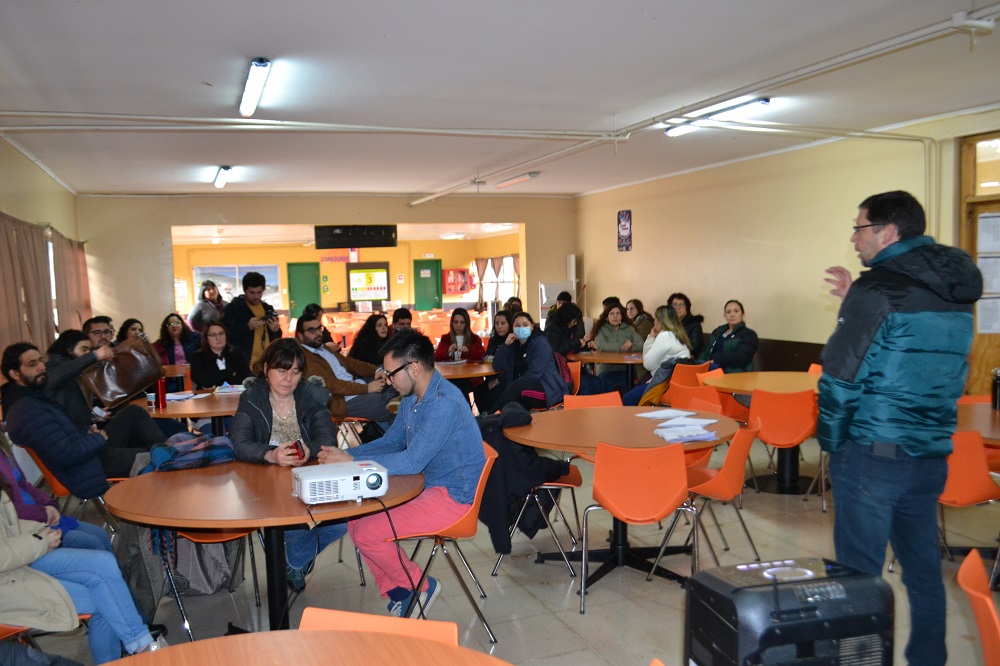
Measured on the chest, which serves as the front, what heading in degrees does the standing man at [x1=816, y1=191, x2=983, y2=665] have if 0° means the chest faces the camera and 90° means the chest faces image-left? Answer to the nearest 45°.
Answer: approximately 135°

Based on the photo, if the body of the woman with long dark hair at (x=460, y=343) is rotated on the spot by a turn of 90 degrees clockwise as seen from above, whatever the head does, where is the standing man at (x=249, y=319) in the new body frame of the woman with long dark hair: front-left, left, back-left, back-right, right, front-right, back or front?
front

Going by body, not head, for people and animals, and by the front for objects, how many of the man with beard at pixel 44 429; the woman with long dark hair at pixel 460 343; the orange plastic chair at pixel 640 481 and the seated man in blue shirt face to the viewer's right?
1

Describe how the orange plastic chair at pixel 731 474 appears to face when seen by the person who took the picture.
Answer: facing to the left of the viewer

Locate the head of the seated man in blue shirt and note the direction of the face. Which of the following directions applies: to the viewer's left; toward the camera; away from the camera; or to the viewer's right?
to the viewer's left

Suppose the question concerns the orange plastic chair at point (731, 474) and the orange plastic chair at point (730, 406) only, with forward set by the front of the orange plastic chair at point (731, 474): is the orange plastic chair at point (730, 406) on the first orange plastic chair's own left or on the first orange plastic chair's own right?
on the first orange plastic chair's own right

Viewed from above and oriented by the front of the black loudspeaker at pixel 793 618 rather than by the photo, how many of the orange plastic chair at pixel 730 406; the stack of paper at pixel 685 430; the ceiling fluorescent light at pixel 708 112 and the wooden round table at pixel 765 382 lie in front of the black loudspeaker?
4

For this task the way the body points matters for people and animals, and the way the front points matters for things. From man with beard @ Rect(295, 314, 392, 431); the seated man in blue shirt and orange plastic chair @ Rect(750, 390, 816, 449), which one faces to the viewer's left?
the seated man in blue shirt

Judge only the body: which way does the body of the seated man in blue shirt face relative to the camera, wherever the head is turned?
to the viewer's left

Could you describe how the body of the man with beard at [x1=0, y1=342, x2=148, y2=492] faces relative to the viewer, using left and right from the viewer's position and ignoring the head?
facing to the right of the viewer

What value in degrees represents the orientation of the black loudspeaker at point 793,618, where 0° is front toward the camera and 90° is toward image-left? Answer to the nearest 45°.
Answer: approximately 180°

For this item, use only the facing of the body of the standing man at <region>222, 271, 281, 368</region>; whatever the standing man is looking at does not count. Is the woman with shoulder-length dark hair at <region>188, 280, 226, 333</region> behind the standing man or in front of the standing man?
behind

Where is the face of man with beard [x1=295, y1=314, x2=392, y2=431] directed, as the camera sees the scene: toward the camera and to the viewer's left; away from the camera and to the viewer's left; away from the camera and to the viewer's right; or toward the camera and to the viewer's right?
toward the camera and to the viewer's right

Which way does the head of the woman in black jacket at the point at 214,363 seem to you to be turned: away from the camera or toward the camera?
toward the camera

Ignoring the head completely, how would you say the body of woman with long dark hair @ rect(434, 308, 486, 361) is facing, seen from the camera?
toward the camera

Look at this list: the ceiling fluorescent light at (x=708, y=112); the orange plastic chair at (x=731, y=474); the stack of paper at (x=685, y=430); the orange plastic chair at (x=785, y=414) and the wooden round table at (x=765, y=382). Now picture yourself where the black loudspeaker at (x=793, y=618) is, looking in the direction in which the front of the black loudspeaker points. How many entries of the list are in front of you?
5

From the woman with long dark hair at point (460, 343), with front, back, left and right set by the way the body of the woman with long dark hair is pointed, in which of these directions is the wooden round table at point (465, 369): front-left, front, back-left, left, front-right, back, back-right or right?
front

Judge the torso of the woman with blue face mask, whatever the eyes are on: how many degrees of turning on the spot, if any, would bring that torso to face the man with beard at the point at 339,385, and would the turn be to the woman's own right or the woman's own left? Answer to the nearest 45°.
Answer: approximately 45° to the woman's own right
